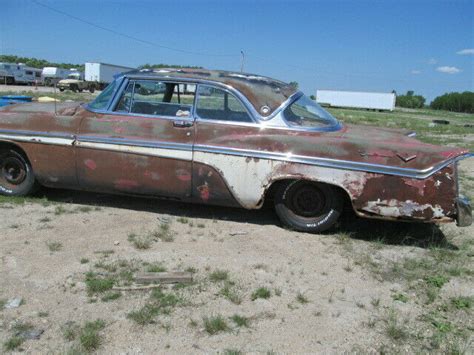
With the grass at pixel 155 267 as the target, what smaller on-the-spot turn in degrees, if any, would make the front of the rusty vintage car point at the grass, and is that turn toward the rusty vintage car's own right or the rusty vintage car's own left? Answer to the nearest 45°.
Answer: approximately 45° to the rusty vintage car's own left

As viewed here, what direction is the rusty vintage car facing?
to the viewer's left
